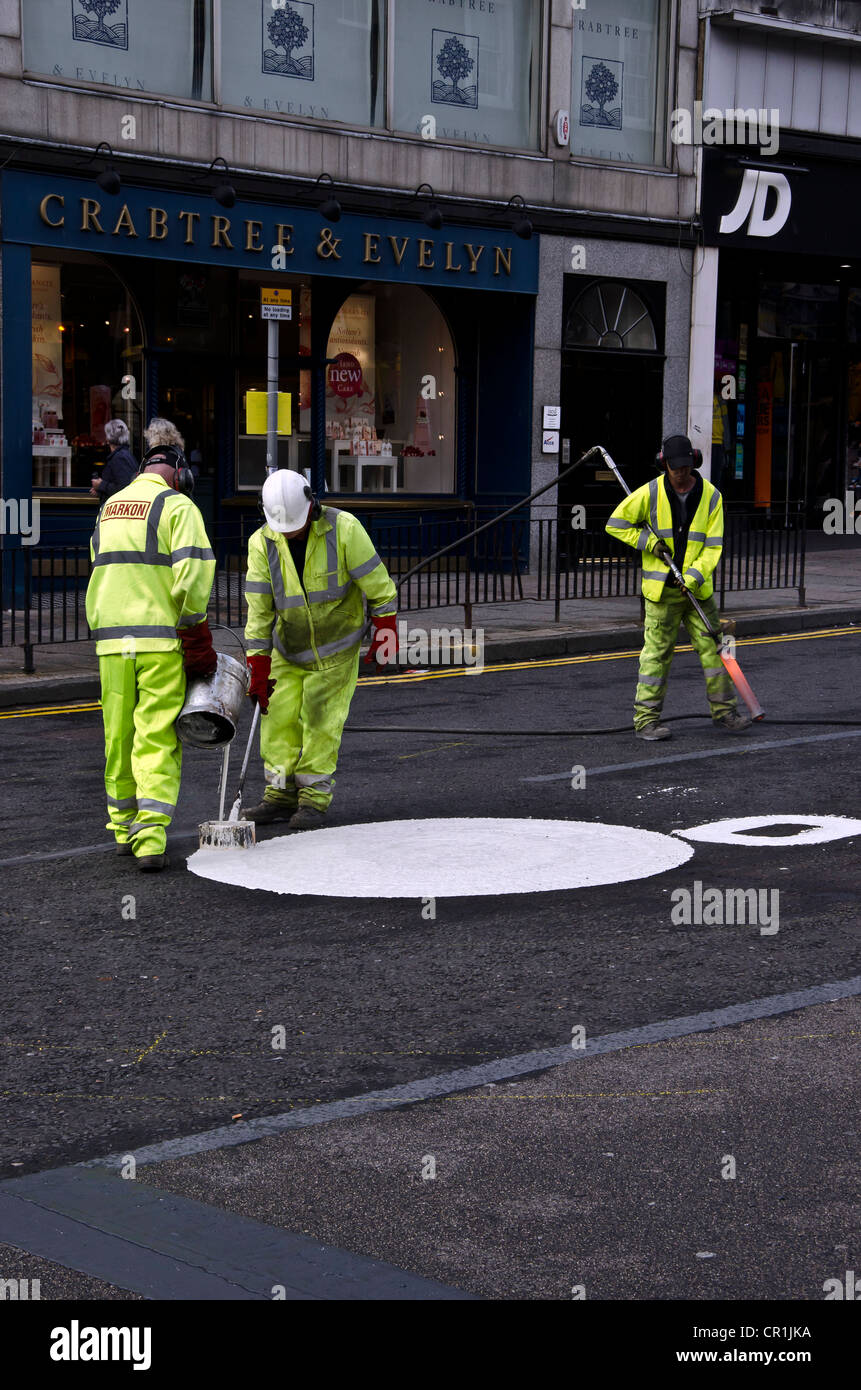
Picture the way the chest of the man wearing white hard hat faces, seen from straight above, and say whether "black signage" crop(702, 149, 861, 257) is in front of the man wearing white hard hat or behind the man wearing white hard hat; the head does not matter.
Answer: behind

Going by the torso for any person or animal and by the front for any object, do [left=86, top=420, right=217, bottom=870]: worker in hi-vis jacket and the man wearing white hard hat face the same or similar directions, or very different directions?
very different directions

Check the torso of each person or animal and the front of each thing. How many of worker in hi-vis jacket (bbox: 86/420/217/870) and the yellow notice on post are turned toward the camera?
1

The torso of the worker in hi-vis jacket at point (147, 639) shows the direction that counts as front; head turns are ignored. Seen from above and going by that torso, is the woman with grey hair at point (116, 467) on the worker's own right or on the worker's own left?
on the worker's own left

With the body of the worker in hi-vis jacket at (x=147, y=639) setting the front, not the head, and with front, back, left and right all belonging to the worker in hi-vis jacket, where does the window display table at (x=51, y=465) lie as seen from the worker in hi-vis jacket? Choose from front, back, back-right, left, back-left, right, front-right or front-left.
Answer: front-left

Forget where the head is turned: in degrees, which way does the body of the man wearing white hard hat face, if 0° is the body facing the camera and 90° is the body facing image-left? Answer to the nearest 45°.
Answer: approximately 45°

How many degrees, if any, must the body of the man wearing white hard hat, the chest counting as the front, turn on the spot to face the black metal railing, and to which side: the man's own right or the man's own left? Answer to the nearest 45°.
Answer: approximately 135° to the man's own right

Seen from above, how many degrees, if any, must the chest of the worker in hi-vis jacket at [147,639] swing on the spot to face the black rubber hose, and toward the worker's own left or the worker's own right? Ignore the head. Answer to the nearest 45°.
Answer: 0° — they already face it

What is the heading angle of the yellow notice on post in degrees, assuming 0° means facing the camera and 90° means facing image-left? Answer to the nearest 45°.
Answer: approximately 0°

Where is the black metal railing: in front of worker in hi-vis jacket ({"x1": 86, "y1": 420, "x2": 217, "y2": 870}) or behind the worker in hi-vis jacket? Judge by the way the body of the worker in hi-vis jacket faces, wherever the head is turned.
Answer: in front
